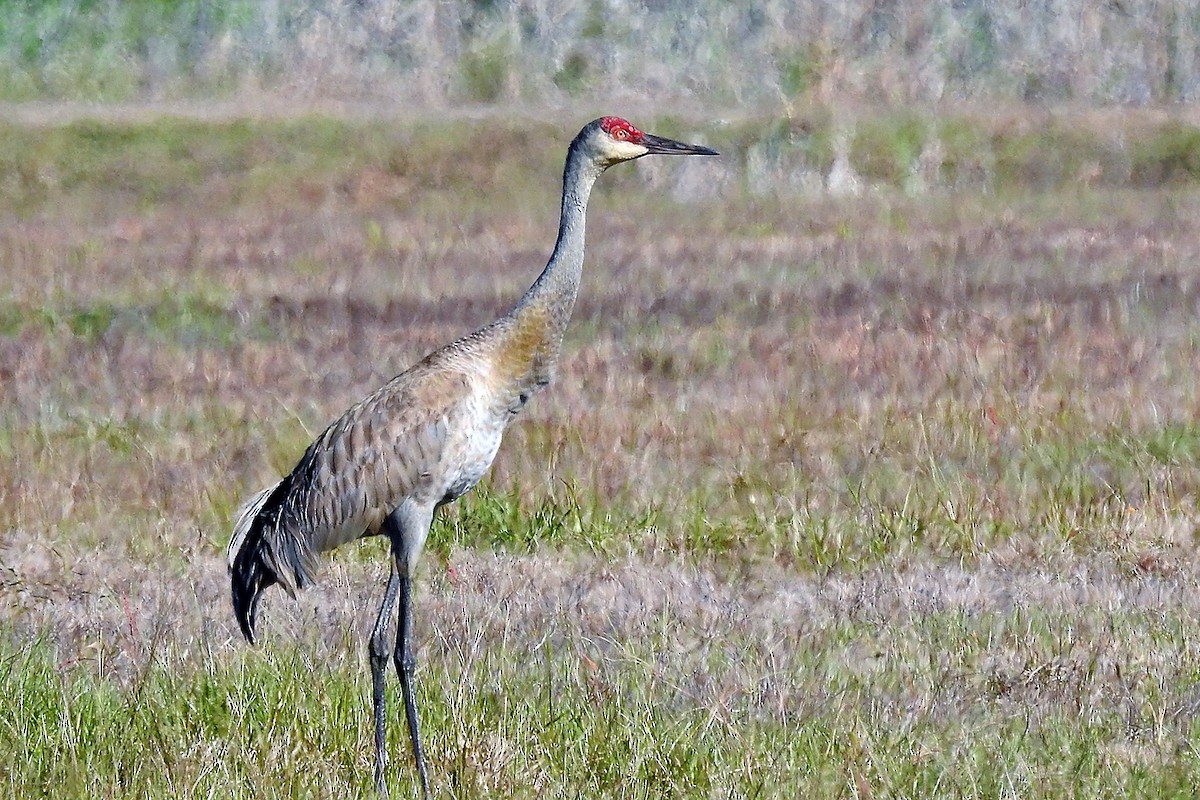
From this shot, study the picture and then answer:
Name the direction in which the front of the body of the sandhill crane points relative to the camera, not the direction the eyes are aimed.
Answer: to the viewer's right
